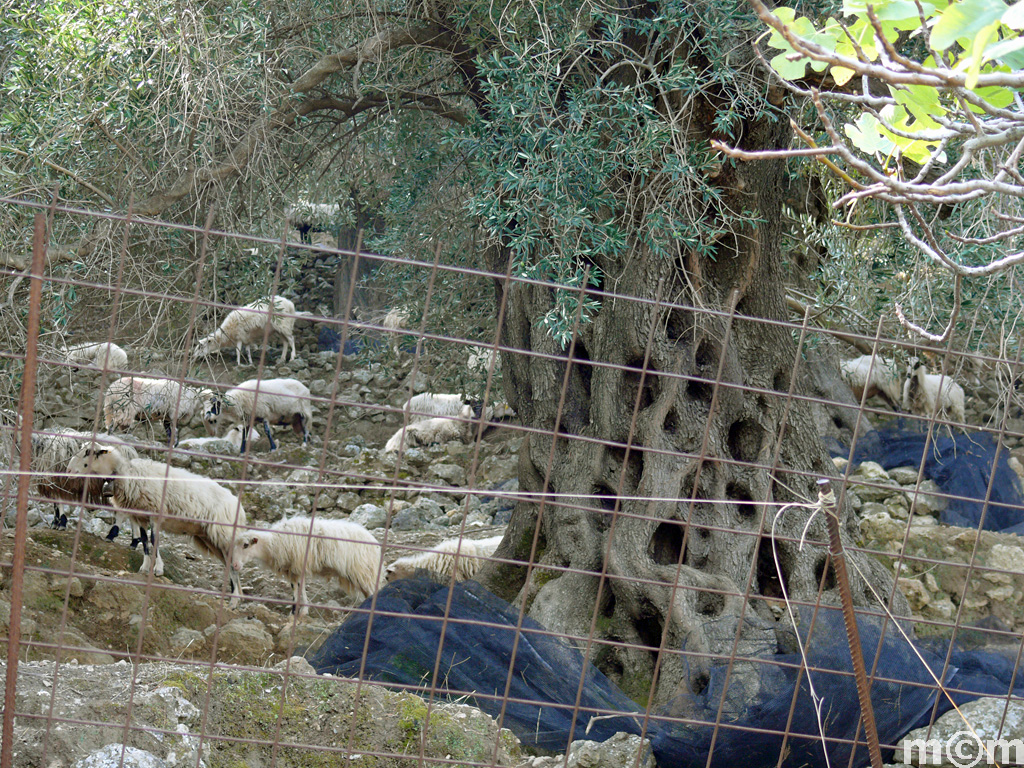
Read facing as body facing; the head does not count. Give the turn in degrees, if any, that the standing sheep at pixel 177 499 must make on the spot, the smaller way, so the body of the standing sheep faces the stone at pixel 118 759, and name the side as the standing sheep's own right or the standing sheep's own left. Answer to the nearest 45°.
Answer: approximately 90° to the standing sheep's own left

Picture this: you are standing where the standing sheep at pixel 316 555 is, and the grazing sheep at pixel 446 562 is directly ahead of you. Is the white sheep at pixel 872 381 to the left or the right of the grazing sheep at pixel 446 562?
left

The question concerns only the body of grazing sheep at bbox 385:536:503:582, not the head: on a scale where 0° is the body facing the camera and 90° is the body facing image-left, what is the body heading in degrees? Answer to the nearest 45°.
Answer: approximately 90°

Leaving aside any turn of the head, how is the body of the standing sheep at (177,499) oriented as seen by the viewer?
to the viewer's left

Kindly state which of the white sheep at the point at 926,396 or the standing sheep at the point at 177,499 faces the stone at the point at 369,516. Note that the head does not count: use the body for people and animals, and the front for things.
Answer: the white sheep

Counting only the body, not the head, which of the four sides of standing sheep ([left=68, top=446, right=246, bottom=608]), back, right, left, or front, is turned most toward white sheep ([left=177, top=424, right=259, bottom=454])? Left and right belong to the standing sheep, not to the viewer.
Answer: right

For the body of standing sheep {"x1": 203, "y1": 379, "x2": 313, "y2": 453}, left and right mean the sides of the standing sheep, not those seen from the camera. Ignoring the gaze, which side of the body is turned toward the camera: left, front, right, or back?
left

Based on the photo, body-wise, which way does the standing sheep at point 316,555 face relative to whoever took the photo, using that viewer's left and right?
facing to the left of the viewer

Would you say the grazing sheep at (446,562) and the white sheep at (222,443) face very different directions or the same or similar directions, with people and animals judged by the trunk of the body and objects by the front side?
very different directions

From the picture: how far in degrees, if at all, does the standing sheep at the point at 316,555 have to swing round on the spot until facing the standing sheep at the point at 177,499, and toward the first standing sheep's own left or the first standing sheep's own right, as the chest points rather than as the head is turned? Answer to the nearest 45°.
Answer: approximately 45° to the first standing sheep's own right

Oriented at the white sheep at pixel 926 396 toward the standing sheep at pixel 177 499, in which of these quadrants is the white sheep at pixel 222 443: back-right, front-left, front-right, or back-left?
front-right
